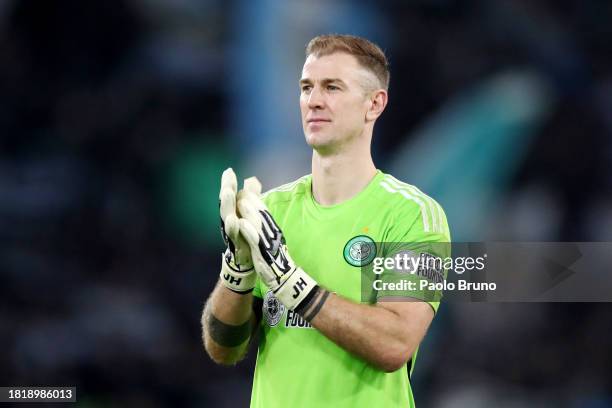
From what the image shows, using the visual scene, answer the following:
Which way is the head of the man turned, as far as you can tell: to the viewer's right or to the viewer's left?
to the viewer's left

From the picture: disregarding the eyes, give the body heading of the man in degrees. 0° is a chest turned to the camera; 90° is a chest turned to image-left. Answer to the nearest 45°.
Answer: approximately 45°
